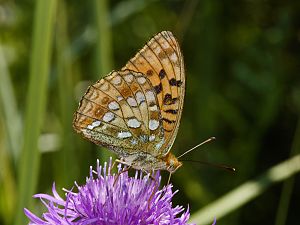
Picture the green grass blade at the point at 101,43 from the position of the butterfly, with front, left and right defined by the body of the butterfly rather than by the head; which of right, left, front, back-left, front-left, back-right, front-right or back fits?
left

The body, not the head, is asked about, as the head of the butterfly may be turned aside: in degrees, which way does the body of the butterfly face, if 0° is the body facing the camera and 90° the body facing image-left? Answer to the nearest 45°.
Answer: approximately 270°

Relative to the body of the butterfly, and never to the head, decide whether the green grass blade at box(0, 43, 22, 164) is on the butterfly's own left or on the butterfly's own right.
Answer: on the butterfly's own left
